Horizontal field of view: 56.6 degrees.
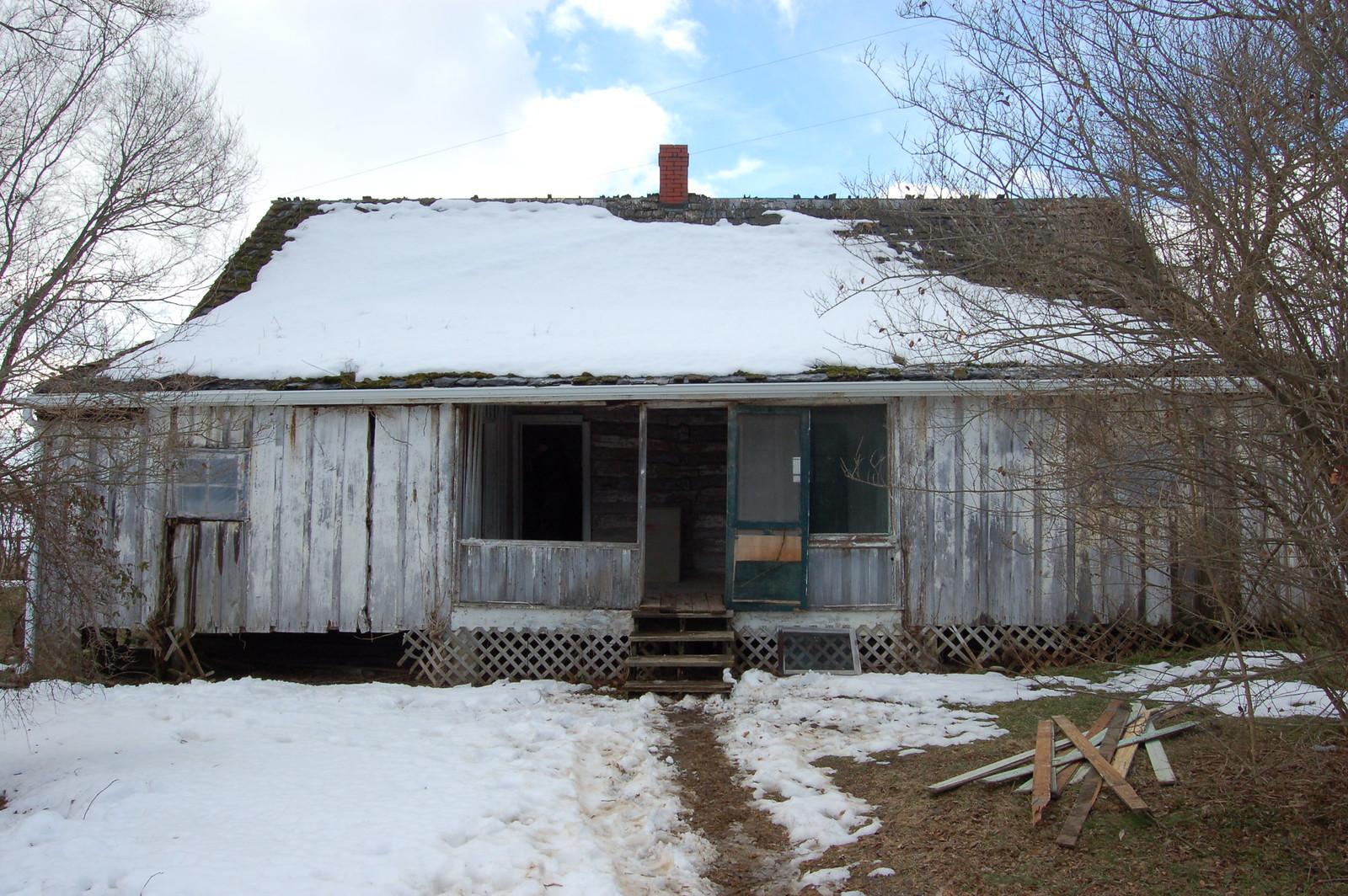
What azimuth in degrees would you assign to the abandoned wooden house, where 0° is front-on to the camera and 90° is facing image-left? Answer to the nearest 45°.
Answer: approximately 0°
